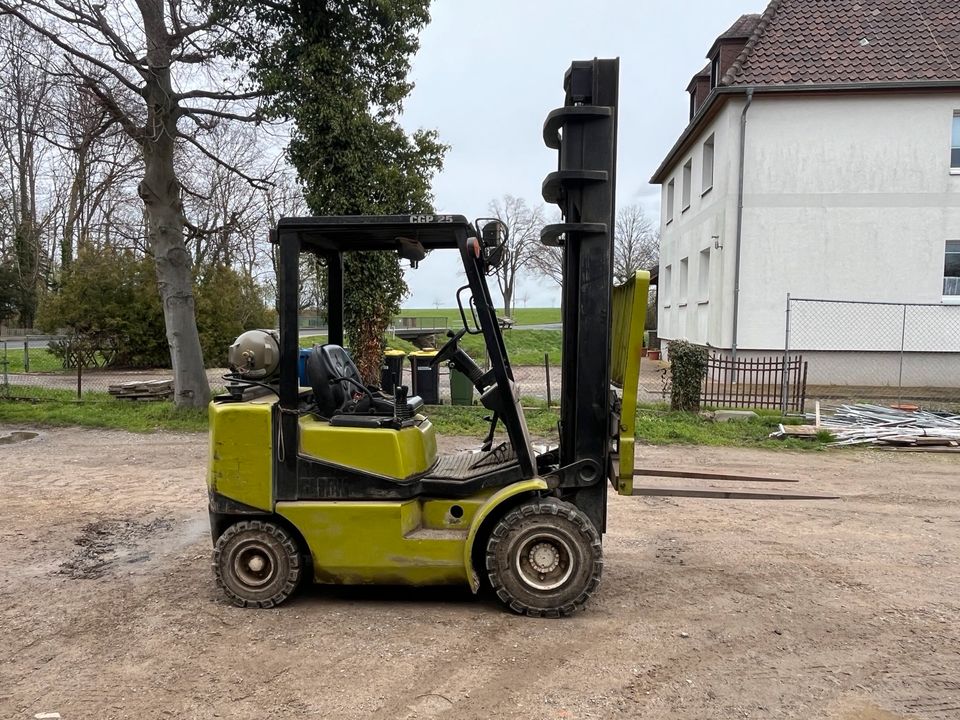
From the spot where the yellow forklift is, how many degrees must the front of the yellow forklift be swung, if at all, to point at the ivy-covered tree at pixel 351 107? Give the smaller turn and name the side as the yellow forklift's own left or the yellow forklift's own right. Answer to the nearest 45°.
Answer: approximately 90° to the yellow forklift's own left

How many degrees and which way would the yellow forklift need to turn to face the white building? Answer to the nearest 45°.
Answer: approximately 45° to its left

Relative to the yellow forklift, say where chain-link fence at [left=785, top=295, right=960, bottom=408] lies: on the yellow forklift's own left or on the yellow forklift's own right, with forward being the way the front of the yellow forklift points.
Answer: on the yellow forklift's own left

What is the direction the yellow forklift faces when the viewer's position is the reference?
facing to the right of the viewer

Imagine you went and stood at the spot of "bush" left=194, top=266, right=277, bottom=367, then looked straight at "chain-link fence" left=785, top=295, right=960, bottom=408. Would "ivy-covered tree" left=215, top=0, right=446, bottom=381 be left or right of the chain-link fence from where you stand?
right

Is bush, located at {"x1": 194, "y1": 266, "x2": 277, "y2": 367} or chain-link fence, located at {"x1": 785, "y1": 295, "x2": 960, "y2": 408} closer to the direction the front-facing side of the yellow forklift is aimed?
the chain-link fence

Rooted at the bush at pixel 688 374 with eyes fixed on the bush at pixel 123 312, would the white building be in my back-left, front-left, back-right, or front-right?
back-right

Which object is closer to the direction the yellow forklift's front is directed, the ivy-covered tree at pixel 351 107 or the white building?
the white building

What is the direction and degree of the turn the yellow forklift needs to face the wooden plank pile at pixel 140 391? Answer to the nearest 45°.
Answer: approximately 135° to its left

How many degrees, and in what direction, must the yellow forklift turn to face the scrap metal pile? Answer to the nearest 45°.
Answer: approximately 45° to its left

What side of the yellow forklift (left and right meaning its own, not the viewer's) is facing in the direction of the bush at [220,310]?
left

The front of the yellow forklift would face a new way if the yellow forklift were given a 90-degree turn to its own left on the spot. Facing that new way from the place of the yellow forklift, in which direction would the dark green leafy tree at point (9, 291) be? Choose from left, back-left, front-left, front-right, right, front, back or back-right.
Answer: front-left

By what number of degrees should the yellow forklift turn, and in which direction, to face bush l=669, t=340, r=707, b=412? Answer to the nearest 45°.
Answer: approximately 45° to its left

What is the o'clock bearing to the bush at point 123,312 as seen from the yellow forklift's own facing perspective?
The bush is roughly at 8 o'clock from the yellow forklift.

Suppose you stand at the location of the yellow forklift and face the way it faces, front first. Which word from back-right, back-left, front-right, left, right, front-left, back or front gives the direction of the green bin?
left
